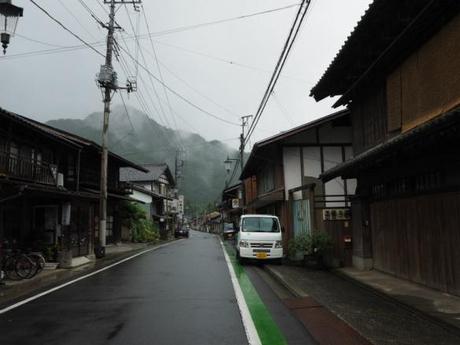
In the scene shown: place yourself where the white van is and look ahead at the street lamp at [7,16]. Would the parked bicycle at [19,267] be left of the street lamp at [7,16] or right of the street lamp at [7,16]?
right

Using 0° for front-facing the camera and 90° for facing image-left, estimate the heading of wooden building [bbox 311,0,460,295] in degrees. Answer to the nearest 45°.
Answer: approximately 45°

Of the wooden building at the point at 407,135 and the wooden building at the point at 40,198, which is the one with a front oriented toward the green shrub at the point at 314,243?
the wooden building at the point at 40,198

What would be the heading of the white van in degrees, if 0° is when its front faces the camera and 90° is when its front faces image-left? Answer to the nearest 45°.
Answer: approximately 0°

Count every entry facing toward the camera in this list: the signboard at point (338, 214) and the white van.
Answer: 2

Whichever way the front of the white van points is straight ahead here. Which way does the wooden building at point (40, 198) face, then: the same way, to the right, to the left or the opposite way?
to the left

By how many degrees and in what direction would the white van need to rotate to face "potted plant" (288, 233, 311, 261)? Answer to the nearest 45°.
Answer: approximately 45° to its left

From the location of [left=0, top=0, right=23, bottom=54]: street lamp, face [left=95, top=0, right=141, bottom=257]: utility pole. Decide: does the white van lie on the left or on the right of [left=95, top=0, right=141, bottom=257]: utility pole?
right

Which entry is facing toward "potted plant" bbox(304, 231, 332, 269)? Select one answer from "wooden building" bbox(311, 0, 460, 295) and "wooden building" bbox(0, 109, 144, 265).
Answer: "wooden building" bbox(0, 109, 144, 265)

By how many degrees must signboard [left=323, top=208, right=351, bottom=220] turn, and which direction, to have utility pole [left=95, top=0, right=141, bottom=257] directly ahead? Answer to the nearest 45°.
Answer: approximately 90° to its right
